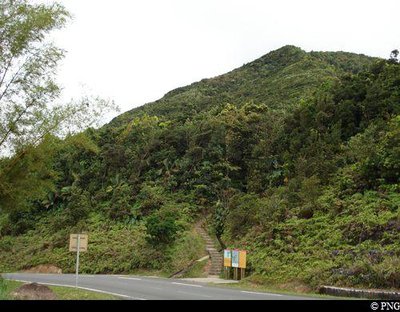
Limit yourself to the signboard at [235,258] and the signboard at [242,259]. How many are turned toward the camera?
2

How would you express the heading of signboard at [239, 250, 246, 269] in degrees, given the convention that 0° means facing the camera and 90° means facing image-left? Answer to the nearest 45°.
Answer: approximately 0°

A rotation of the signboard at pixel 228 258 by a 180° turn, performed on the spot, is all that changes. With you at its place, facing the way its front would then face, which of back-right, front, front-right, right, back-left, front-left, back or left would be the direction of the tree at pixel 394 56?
front-right

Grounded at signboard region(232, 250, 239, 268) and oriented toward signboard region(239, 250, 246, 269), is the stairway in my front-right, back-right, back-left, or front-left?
back-left

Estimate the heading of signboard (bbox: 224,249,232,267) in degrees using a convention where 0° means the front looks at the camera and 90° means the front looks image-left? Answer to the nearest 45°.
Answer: approximately 0°
